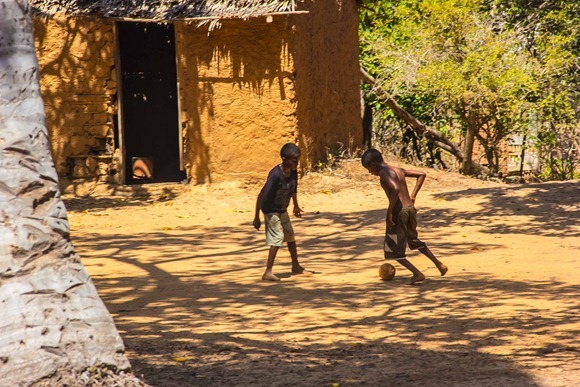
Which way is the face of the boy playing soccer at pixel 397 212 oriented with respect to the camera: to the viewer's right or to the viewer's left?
to the viewer's left

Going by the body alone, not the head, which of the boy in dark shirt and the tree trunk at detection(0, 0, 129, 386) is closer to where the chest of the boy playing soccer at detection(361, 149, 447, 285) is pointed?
the boy in dark shirt

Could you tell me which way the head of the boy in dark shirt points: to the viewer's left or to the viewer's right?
to the viewer's right

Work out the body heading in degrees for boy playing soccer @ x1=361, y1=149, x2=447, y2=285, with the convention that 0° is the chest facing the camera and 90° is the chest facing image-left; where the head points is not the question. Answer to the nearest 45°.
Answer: approximately 135°

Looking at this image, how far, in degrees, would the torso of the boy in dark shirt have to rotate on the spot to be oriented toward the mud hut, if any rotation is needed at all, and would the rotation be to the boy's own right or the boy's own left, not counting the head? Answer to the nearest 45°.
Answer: approximately 135° to the boy's own left

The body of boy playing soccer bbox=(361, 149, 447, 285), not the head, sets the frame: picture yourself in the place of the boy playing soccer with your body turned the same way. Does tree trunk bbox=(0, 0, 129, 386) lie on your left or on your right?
on your left

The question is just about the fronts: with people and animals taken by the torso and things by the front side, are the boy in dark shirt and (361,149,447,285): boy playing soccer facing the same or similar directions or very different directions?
very different directions

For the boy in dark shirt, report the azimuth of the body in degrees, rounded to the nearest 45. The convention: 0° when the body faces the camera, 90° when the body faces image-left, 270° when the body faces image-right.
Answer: approximately 315°

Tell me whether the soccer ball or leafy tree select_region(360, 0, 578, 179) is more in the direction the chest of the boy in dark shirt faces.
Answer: the soccer ball

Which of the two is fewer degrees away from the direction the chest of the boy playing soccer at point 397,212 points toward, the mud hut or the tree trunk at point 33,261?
the mud hut

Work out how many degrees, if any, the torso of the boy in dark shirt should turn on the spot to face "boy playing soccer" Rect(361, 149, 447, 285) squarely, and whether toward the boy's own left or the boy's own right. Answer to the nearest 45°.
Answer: approximately 45° to the boy's own left

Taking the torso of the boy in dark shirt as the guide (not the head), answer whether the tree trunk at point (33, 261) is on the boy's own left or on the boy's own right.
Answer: on the boy's own right
